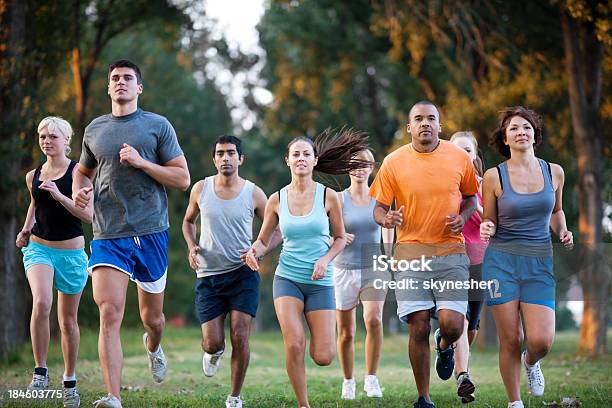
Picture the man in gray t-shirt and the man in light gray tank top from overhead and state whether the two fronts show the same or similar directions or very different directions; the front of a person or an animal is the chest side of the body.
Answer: same or similar directions

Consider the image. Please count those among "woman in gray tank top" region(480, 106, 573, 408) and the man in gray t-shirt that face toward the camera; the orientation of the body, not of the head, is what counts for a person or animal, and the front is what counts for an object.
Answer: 2

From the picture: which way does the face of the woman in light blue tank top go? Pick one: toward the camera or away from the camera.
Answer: toward the camera

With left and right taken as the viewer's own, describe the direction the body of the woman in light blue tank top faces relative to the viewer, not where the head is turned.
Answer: facing the viewer

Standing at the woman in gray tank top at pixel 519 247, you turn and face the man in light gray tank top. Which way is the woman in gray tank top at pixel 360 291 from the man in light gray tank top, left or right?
right

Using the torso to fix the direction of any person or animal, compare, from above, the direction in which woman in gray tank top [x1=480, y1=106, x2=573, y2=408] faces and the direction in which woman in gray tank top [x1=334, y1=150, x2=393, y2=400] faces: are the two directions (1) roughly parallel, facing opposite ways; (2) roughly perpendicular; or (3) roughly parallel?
roughly parallel

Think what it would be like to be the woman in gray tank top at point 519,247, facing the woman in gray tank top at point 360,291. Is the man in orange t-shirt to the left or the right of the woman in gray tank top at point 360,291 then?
left

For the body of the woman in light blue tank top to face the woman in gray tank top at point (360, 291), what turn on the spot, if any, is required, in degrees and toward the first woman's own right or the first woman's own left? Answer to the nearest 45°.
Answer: approximately 180°

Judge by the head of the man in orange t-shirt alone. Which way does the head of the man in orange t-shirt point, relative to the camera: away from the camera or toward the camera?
toward the camera

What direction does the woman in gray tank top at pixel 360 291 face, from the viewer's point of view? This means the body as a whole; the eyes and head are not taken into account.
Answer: toward the camera

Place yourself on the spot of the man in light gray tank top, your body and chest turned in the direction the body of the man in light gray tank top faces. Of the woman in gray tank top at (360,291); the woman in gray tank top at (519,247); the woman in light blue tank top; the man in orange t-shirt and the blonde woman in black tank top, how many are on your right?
1

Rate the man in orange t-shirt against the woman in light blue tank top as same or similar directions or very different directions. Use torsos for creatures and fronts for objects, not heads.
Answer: same or similar directions

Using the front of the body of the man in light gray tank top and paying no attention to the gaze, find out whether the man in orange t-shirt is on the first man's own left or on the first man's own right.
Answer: on the first man's own left

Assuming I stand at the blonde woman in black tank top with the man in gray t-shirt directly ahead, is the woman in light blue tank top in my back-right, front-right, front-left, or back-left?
front-left

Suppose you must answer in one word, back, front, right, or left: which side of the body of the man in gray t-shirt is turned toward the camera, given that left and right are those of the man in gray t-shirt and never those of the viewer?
front

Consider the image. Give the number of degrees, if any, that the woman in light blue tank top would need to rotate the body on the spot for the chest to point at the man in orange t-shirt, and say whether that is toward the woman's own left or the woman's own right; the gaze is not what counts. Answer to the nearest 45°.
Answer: approximately 90° to the woman's own left
